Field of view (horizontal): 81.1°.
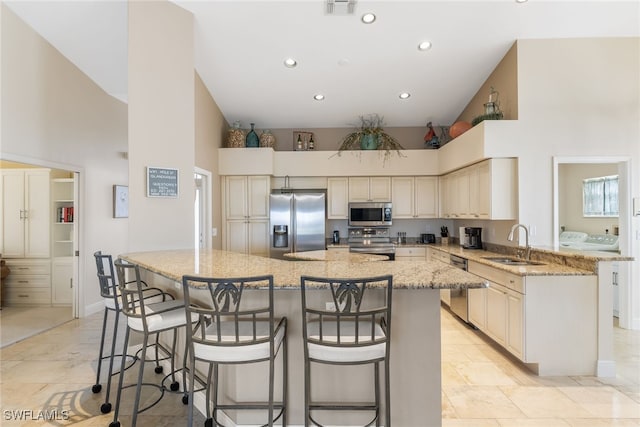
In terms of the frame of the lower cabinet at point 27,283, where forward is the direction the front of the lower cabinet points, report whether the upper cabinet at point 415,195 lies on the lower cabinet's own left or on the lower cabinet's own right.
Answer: on the lower cabinet's own left

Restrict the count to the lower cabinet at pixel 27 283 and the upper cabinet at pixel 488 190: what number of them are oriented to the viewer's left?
1

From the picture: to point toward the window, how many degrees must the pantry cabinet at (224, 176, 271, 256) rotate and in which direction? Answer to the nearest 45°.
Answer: approximately 90° to its left

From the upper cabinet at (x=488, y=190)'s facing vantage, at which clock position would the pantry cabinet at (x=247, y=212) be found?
The pantry cabinet is roughly at 12 o'clock from the upper cabinet.

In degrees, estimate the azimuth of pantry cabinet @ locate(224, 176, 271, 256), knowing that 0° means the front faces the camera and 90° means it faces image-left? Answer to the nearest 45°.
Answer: approximately 0°

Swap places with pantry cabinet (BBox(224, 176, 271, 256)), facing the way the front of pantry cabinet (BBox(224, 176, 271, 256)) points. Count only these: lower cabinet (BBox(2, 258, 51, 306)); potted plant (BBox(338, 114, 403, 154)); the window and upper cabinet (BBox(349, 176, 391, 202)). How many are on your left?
3

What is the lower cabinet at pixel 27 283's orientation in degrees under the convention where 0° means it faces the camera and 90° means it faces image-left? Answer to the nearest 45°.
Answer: approximately 0°

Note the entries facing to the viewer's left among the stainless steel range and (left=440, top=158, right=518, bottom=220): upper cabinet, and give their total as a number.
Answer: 1

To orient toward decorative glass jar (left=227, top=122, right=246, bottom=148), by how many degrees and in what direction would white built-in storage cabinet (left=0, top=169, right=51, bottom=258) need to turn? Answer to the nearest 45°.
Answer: approximately 45° to its left

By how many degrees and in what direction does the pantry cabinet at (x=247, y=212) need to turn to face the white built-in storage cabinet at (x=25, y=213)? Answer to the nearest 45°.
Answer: approximately 90° to its right
